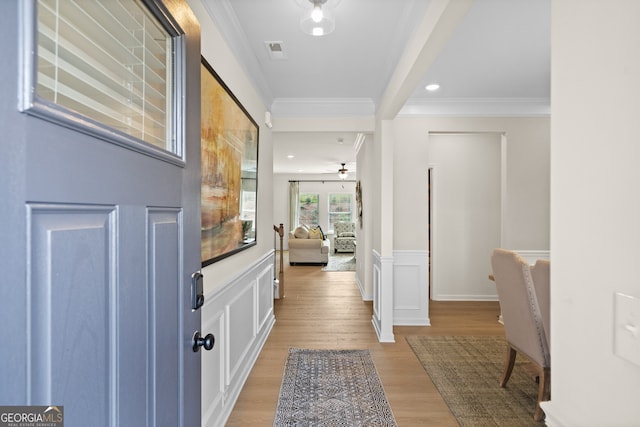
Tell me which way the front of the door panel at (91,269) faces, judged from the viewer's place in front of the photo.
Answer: facing the viewer and to the right of the viewer

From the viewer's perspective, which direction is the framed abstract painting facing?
to the viewer's right

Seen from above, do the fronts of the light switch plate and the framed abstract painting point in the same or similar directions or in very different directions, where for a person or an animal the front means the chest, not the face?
very different directions

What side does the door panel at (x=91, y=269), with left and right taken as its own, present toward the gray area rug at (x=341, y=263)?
left

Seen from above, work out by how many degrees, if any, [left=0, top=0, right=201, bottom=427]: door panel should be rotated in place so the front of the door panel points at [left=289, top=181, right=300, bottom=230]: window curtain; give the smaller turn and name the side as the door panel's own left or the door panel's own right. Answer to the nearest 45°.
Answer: approximately 90° to the door panel's own left

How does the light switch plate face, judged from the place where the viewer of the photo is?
facing the viewer and to the left of the viewer

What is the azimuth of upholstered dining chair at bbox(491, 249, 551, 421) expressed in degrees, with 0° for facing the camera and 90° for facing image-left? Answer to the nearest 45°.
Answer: approximately 225°

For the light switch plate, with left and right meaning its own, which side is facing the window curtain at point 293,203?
right

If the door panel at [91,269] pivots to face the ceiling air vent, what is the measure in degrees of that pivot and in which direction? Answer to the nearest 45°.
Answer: approximately 90° to its left

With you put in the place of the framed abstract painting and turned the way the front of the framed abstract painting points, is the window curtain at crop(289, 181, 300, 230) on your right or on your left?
on your left

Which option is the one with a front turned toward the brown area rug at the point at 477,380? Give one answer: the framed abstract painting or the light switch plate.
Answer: the framed abstract painting
